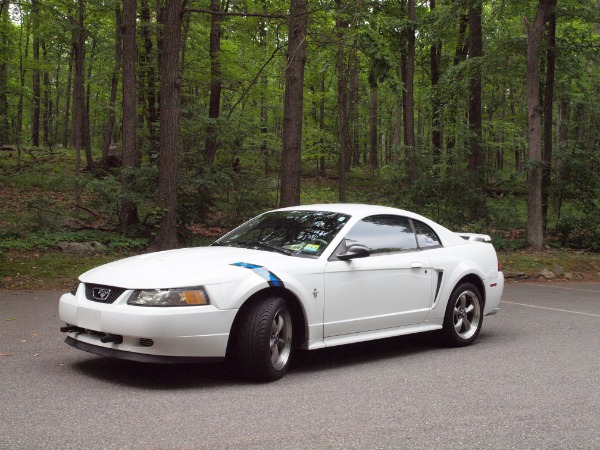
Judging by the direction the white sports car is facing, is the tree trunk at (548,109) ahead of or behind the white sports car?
behind

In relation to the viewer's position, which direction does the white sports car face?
facing the viewer and to the left of the viewer

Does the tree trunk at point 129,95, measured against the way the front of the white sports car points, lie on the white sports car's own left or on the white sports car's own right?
on the white sports car's own right

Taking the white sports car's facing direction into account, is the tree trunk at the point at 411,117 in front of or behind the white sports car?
behind

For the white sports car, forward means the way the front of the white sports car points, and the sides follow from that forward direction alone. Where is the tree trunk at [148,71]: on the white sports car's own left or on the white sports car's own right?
on the white sports car's own right

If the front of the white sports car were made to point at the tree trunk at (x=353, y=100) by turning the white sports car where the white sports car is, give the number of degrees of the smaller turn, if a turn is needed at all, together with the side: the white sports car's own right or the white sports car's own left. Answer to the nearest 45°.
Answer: approximately 135° to the white sports car's own right

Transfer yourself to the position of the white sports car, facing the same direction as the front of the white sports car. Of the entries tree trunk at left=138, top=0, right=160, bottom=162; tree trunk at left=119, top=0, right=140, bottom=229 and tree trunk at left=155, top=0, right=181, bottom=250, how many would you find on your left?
0

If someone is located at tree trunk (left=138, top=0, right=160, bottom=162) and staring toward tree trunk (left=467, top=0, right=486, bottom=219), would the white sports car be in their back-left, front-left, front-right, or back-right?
front-right

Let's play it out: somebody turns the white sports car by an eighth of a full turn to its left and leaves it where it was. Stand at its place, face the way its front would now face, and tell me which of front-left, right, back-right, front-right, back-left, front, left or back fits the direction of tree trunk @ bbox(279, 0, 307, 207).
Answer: back

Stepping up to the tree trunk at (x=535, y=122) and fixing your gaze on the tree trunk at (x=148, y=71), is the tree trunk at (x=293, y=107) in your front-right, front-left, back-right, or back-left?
front-left
